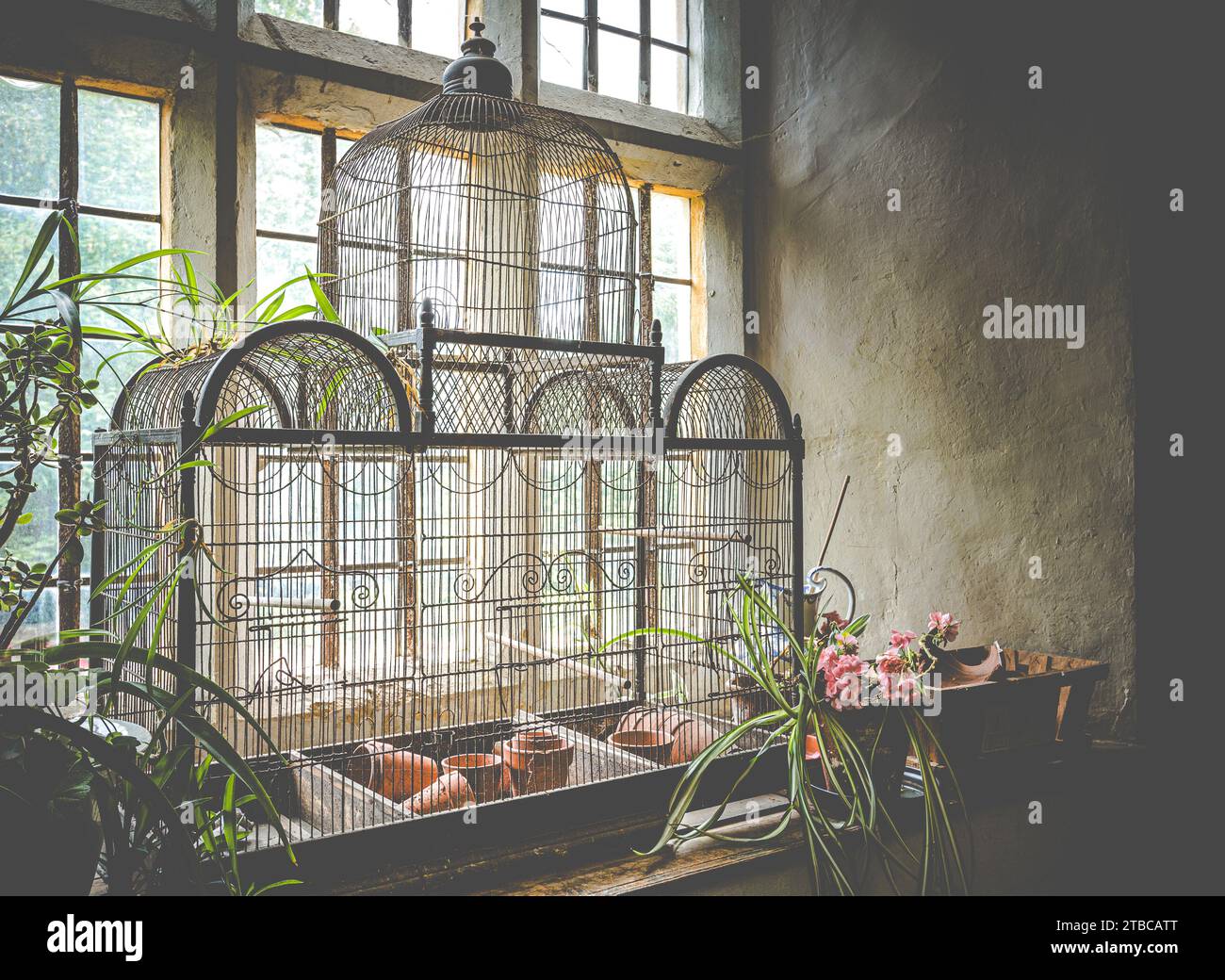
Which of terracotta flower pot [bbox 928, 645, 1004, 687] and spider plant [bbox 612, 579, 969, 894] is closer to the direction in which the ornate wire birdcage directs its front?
the spider plant

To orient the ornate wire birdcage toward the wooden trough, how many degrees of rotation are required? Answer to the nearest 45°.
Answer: approximately 45° to its left

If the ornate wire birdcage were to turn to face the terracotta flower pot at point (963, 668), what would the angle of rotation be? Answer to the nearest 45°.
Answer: approximately 45° to its left

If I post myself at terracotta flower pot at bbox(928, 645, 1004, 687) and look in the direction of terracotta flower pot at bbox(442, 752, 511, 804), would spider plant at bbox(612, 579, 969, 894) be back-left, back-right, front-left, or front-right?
front-left

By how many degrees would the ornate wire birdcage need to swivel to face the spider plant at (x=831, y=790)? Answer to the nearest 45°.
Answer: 0° — it already faces it
